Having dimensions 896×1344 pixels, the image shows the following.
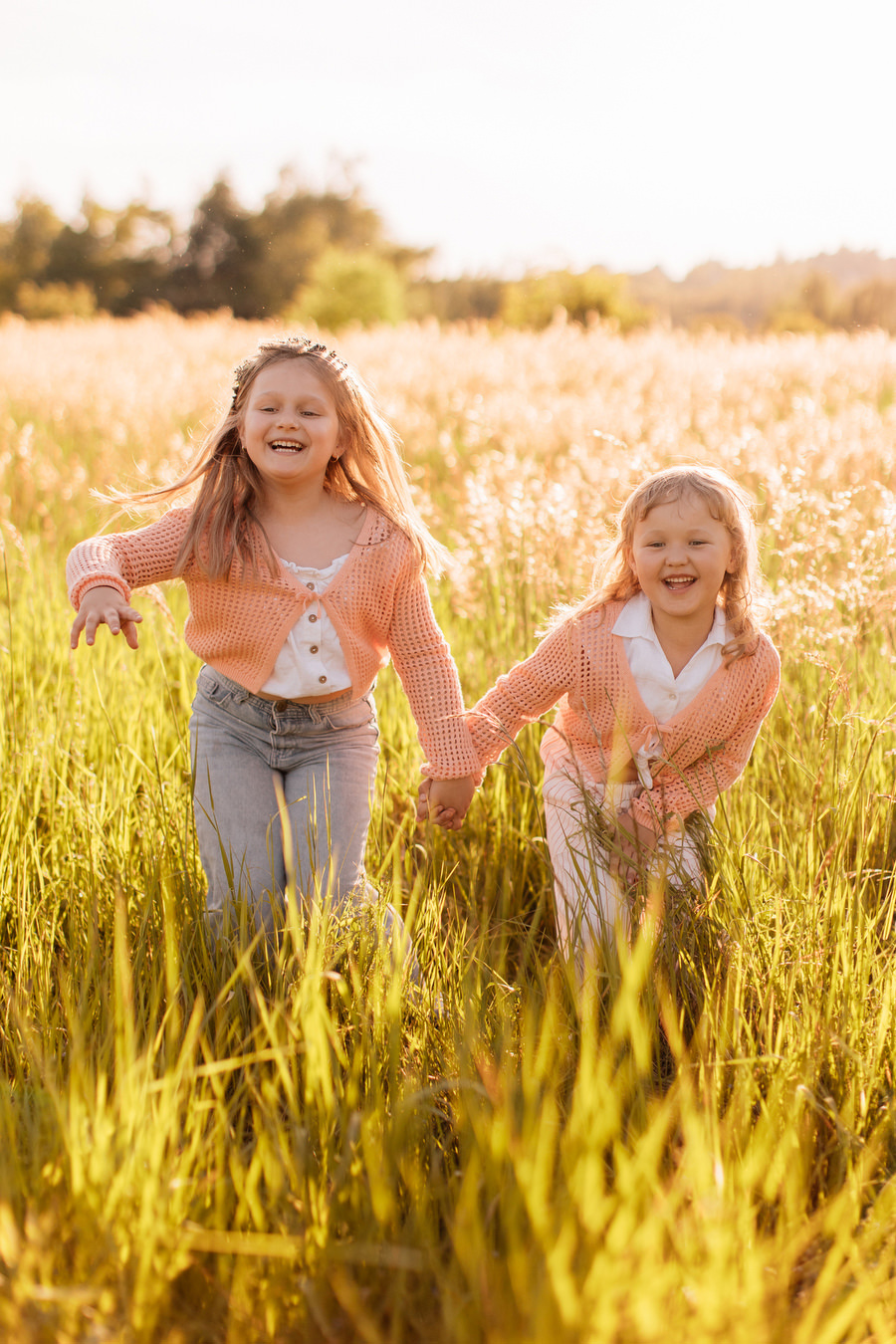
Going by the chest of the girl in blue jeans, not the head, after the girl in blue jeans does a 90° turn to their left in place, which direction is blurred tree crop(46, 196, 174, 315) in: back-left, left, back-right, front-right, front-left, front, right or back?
left

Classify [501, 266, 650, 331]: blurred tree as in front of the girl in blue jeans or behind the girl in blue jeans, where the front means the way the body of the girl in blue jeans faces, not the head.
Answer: behind

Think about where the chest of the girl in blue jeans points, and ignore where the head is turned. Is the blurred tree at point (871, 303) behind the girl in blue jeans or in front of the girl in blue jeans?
behind

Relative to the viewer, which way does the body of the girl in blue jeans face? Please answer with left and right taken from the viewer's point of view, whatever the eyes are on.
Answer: facing the viewer

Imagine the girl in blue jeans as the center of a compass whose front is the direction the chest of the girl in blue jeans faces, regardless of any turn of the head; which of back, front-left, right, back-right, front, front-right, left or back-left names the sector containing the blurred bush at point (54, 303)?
back

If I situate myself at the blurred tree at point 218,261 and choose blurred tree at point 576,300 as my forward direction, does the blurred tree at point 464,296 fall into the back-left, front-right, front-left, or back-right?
front-left

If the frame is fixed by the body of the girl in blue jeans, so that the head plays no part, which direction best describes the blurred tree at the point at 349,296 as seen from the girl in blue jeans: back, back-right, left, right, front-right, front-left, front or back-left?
back

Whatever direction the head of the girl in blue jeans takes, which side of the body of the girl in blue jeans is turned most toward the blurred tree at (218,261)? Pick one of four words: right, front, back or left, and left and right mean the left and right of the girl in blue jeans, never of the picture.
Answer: back

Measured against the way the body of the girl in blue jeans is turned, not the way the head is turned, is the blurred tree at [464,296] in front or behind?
behind

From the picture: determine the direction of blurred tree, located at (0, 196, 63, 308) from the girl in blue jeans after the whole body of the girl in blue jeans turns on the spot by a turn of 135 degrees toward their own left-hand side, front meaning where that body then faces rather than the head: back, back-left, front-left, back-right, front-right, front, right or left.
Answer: front-left
